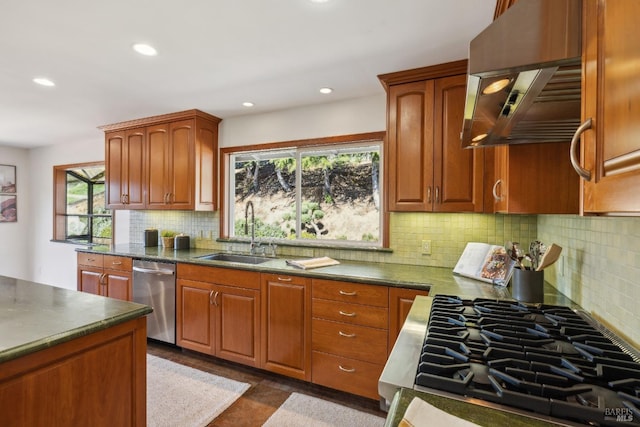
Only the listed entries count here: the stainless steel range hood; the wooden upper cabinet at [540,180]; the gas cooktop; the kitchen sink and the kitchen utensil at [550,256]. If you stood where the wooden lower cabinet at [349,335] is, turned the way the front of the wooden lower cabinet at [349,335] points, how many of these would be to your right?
1

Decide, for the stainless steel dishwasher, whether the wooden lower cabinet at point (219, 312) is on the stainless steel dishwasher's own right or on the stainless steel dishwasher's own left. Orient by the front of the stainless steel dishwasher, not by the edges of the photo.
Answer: on the stainless steel dishwasher's own left

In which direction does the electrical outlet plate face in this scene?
toward the camera

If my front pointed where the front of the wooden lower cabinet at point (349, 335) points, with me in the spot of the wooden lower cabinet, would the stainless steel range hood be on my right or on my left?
on my left

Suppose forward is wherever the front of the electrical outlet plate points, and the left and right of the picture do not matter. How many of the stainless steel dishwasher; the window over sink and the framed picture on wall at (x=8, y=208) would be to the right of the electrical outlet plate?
3

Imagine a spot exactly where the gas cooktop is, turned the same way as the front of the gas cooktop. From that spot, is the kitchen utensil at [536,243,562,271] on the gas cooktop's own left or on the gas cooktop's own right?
on the gas cooktop's own right

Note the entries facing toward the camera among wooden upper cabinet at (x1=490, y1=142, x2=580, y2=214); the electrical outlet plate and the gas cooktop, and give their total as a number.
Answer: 1

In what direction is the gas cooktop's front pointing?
to the viewer's left

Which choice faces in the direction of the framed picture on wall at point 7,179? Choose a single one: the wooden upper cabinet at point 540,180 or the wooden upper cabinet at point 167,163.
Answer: the wooden upper cabinet at point 540,180

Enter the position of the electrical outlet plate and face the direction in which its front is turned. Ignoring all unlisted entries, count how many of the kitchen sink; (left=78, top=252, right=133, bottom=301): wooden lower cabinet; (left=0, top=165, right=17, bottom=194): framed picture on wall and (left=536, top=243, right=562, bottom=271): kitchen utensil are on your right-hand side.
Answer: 3

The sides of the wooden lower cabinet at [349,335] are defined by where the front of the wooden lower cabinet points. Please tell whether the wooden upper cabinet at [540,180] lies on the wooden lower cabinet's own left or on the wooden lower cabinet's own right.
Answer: on the wooden lower cabinet's own left

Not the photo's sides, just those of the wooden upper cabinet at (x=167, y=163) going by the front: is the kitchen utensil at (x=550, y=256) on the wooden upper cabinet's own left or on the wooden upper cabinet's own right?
on the wooden upper cabinet's own left

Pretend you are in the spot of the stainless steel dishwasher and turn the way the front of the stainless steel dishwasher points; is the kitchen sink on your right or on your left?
on your left

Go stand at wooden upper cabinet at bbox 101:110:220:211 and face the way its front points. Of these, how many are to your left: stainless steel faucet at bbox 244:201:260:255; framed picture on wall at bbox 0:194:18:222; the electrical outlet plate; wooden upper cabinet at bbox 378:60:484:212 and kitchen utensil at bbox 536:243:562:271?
4

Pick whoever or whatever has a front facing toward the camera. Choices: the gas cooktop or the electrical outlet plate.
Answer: the electrical outlet plate

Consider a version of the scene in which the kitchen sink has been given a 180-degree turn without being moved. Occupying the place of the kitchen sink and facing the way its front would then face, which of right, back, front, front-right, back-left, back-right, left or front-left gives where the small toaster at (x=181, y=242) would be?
left
